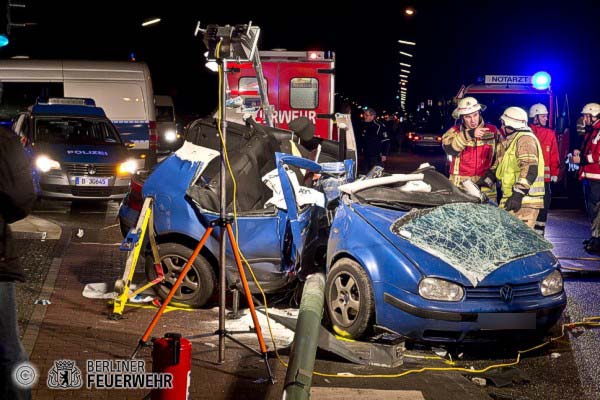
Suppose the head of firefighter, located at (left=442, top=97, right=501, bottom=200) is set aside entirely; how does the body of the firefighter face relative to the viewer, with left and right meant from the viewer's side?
facing the viewer

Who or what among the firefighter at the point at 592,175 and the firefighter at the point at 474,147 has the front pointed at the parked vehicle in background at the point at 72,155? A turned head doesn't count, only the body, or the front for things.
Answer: the firefighter at the point at 592,175

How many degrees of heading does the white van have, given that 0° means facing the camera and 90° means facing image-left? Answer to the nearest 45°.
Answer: approximately 90°

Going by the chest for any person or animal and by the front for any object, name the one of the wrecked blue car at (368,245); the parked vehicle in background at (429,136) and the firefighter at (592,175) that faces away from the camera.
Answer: the parked vehicle in background

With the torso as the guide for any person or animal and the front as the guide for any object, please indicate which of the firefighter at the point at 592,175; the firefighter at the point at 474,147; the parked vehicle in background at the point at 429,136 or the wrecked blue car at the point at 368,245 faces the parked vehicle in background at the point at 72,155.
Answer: the firefighter at the point at 592,175

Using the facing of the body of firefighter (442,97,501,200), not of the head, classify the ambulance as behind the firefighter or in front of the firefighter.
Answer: behind

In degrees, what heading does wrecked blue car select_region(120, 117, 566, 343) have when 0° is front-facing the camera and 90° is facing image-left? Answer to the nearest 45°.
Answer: approximately 315°

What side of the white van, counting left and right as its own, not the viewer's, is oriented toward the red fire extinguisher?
left

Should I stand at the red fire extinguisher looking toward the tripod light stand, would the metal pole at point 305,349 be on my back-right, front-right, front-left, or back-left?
front-right

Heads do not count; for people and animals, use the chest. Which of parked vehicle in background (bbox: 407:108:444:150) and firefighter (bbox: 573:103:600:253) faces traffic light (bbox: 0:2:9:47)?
the firefighter
